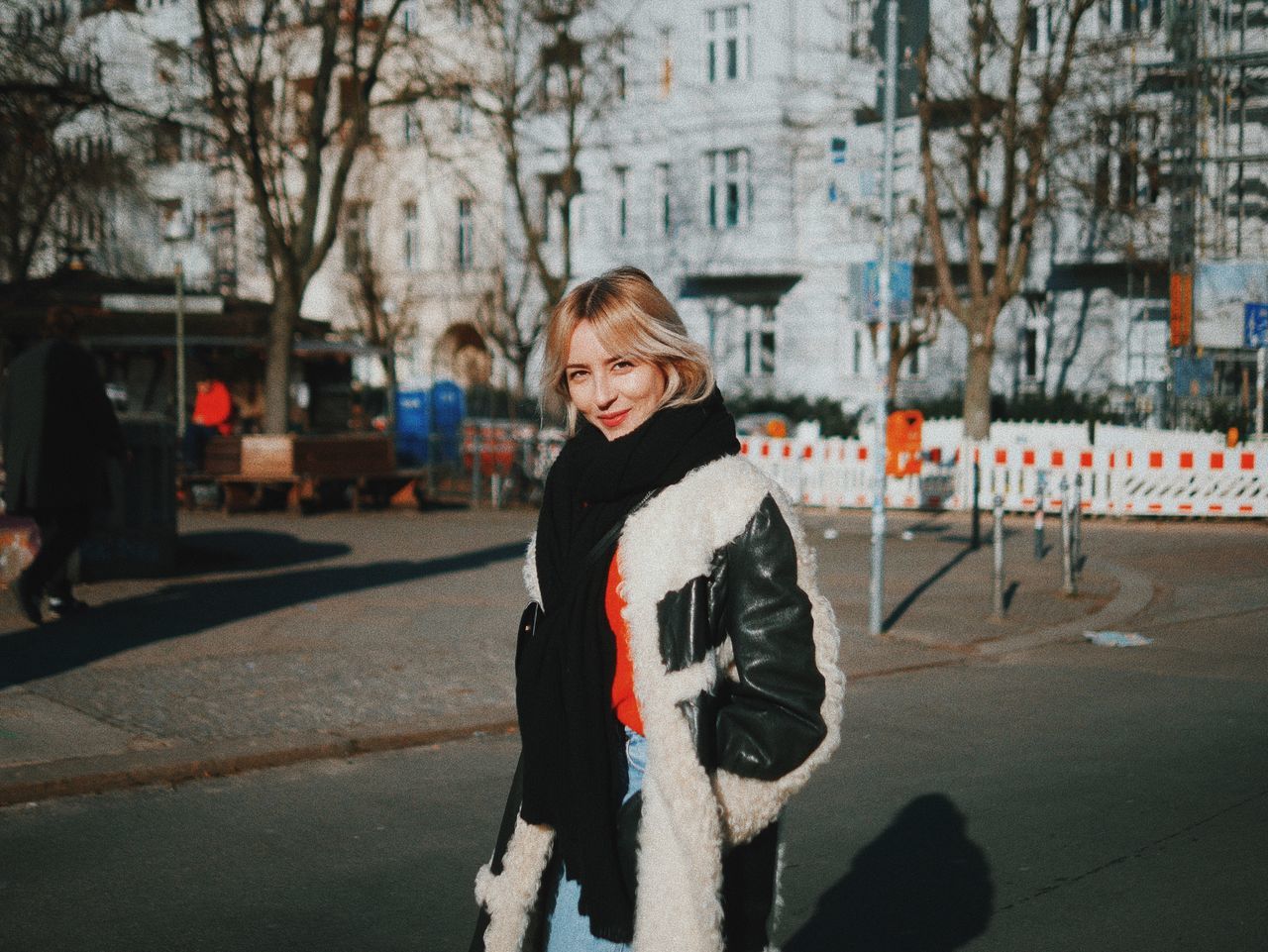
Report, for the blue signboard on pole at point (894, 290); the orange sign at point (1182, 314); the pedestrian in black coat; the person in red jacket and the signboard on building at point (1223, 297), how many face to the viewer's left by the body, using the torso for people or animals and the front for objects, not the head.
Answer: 1

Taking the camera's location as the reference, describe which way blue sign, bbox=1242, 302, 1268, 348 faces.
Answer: facing the viewer

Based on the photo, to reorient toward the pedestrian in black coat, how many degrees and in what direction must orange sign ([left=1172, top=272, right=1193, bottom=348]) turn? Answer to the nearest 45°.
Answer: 0° — it already faces them

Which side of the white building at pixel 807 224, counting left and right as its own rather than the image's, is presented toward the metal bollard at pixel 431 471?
front

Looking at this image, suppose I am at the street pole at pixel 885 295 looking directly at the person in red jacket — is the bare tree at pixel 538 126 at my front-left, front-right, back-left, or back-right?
front-right

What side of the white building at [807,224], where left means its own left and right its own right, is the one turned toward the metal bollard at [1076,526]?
front

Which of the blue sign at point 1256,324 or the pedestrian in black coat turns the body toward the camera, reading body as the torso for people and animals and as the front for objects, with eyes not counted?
the blue sign

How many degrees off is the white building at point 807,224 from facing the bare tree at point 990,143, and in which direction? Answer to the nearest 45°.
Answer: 0° — it already faces it

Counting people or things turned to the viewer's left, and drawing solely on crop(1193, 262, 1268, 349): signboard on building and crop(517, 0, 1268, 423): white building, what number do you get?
0

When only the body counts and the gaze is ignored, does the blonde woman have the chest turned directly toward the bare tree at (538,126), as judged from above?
no

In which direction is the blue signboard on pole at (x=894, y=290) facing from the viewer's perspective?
toward the camera

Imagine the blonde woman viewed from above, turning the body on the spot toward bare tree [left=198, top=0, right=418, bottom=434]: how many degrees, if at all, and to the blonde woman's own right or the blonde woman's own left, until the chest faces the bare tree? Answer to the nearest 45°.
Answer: approximately 135° to the blonde woman's own right

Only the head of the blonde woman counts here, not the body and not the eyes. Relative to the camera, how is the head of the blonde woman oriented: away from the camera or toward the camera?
toward the camera

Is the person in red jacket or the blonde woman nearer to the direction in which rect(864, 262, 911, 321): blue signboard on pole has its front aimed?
the blonde woman
